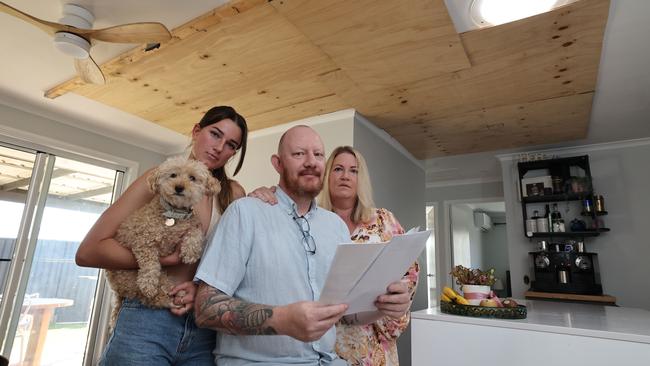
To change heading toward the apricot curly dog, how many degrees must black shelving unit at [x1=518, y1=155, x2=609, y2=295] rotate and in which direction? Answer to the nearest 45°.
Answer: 0° — it already faces it

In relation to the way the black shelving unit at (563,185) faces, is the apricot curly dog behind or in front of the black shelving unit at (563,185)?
in front

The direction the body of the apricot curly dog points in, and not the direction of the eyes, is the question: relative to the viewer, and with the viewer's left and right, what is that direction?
facing the viewer and to the right of the viewer

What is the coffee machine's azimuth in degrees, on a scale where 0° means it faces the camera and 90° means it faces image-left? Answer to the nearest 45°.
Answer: approximately 0°

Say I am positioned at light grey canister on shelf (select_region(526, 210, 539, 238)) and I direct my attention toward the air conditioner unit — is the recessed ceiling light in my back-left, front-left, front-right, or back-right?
back-left

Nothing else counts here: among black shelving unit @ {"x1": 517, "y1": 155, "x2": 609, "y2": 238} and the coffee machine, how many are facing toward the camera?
2

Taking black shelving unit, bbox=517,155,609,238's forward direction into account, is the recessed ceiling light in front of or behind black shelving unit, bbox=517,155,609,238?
in front

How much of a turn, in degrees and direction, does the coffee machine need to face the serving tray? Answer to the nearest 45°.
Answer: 0° — it already faces it

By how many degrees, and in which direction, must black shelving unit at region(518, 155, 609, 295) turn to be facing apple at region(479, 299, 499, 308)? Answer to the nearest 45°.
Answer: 0° — it already faces it

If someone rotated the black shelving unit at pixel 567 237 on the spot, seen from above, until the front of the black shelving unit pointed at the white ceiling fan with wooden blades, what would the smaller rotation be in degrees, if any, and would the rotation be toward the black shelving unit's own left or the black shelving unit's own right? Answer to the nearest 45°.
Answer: approximately 45° to the black shelving unit's own right

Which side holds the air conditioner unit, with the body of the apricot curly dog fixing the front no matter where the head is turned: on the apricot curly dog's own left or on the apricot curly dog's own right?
on the apricot curly dog's own left
